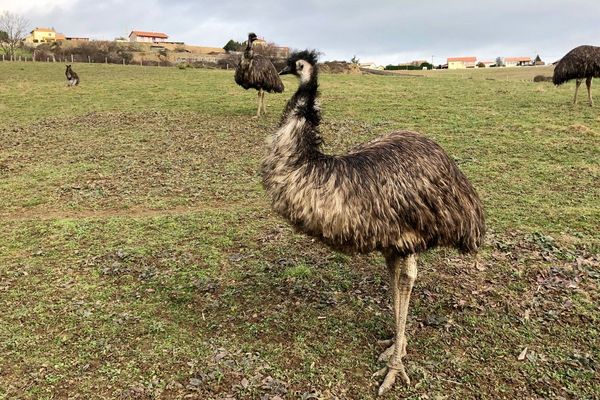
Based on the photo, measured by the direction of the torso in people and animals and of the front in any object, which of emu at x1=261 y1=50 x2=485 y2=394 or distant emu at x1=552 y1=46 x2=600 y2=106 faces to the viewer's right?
the distant emu

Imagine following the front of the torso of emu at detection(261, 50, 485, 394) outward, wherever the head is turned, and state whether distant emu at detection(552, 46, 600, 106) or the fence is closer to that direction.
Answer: the fence

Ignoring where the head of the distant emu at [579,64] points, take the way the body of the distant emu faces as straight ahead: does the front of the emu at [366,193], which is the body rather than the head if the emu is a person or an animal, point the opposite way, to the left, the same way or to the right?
the opposite way

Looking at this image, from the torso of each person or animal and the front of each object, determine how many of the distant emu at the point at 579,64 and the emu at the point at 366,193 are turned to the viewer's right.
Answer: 1

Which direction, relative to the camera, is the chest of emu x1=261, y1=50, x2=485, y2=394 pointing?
to the viewer's left

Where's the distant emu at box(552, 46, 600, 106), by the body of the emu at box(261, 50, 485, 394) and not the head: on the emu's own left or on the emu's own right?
on the emu's own right

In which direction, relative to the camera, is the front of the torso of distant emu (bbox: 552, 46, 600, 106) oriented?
to the viewer's right

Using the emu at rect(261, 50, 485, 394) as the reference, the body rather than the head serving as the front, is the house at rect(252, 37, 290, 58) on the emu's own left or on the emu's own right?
on the emu's own right
